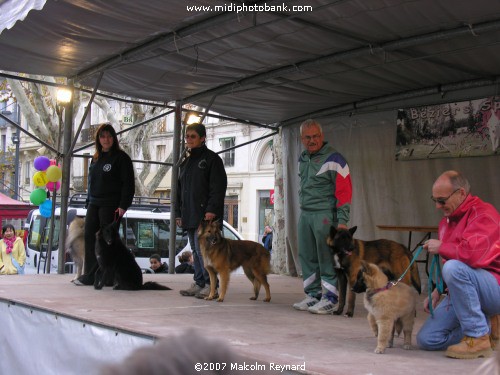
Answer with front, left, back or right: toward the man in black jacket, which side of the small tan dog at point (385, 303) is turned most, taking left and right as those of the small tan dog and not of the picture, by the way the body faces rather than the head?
right

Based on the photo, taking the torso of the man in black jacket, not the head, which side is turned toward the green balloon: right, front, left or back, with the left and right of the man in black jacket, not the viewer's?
right

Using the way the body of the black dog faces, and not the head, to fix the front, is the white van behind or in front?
behind

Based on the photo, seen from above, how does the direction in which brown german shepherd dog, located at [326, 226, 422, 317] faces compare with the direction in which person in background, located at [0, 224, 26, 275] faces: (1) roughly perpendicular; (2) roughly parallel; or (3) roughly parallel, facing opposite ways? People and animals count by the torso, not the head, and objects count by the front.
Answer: roughly perpendicular
